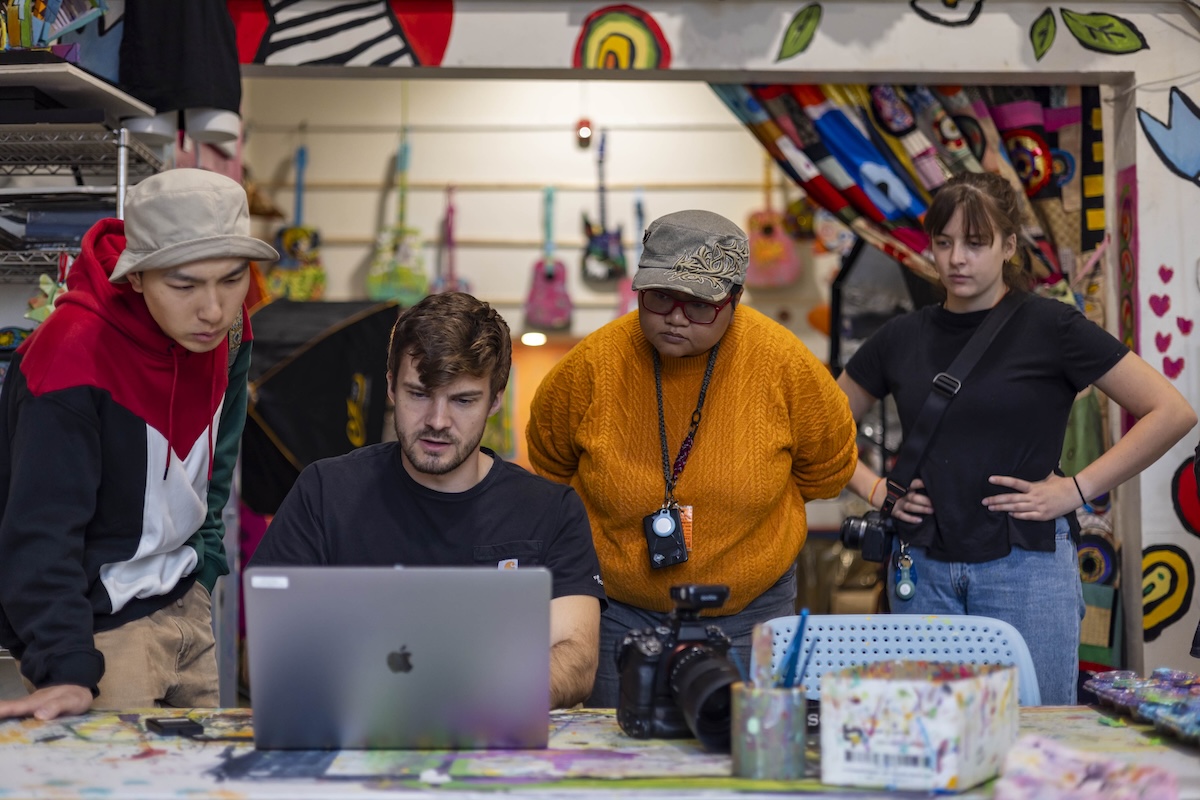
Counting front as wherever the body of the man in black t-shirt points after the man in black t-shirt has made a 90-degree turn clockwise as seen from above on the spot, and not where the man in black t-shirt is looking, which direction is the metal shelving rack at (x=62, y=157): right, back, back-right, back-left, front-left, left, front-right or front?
front-right

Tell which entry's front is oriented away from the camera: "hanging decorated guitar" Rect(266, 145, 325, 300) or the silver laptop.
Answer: the silver laptop

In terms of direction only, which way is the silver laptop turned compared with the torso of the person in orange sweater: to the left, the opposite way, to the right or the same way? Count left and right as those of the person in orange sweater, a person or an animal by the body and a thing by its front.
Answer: the opposite way

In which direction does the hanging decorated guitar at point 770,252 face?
toward the camera

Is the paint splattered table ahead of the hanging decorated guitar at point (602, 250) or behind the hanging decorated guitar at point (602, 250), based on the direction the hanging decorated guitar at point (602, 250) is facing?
ahead

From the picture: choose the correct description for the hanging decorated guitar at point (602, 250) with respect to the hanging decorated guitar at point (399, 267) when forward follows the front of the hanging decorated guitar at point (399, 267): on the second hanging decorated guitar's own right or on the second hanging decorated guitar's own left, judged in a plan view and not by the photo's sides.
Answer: on the second hanging decorated guitar's own left

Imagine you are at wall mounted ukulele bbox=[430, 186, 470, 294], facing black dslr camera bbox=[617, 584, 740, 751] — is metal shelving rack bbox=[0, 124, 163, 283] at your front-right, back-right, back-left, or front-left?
front-right

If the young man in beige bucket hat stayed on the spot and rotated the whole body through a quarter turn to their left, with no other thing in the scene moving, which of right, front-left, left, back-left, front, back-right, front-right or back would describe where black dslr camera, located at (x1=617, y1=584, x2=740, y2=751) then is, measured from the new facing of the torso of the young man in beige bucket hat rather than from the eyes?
right

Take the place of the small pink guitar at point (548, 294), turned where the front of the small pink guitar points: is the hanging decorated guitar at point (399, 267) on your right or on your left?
on your right

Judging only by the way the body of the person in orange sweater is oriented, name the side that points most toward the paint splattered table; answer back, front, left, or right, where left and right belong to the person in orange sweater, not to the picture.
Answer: front

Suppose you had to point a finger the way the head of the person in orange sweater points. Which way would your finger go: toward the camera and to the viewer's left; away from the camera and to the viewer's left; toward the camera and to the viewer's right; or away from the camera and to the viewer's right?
toward the camera and to the viewer's left

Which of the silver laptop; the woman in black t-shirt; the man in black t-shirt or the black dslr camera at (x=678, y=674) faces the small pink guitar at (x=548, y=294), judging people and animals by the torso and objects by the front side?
the silver laptop

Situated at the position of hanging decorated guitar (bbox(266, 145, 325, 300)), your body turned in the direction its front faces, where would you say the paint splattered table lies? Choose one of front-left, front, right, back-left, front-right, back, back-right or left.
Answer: front

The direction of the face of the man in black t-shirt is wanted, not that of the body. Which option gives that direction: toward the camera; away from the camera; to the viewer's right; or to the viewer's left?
toward the camera

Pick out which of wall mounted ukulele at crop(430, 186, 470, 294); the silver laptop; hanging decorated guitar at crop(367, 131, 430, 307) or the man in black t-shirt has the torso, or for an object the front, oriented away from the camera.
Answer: the silver laptop

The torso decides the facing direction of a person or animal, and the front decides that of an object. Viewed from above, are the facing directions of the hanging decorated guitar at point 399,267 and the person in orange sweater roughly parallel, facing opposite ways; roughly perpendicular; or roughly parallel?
roughly parallel

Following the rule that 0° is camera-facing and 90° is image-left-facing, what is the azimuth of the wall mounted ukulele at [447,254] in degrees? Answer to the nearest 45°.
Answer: approximately 0°
